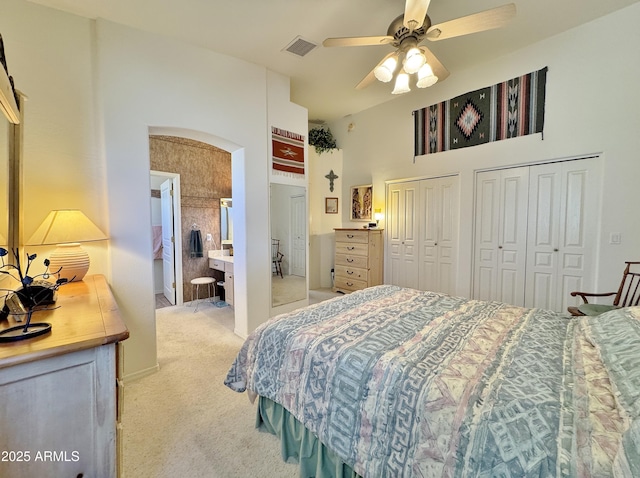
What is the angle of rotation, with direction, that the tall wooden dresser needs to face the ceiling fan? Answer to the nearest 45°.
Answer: approximately 45° to its left

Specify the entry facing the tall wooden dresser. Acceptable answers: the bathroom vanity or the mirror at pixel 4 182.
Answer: the mirror

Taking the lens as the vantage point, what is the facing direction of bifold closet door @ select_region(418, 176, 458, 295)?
facing the viewer and to the left of the viewer

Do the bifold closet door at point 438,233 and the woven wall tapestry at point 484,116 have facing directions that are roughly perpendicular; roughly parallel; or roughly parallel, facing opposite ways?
roughly parallel

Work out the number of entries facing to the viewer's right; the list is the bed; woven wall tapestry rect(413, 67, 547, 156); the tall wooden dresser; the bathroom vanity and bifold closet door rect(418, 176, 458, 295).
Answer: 0

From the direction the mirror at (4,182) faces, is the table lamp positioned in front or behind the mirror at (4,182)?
in front

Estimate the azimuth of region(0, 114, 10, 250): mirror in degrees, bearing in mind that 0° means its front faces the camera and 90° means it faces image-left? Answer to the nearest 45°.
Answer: approximately 270°

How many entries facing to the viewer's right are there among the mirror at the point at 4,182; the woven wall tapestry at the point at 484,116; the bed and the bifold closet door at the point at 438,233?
1

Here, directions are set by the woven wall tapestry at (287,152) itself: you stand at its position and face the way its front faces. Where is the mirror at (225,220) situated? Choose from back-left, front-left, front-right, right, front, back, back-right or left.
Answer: back

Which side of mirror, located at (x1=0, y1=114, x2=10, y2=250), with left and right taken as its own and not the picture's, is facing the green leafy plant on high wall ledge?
front

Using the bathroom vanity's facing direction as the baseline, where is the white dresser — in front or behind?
in front

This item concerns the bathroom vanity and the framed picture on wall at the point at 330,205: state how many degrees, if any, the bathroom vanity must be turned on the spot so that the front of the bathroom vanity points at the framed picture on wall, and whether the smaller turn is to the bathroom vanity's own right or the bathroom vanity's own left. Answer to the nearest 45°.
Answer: approximately 135° to the bathroom vanity's own left

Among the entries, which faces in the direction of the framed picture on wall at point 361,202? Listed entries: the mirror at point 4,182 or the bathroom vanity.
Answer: the mirror

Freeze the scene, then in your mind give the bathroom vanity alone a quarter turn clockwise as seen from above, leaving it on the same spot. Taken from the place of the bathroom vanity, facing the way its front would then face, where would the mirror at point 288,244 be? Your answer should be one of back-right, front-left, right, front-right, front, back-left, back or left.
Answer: back

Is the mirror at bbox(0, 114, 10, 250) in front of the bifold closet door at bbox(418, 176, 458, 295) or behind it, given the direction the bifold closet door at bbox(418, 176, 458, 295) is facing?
in front

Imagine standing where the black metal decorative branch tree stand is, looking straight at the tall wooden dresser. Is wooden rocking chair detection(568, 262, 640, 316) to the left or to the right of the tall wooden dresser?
right

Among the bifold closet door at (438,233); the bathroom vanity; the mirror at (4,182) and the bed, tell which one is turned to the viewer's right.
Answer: the mirror
